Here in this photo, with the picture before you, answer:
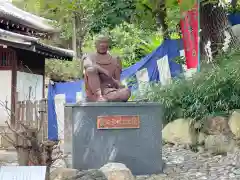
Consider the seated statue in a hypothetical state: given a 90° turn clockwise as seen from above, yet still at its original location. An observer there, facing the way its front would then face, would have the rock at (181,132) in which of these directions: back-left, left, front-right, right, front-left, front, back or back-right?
back-right

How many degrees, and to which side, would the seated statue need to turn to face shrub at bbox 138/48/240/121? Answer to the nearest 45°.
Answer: approximately 135° to its left

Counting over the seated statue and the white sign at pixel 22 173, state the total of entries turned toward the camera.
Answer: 2

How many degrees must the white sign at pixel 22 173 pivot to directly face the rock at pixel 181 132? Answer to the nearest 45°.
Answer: approximately 135° to its left

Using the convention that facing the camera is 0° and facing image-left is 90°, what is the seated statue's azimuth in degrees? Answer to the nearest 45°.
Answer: approximately 0°

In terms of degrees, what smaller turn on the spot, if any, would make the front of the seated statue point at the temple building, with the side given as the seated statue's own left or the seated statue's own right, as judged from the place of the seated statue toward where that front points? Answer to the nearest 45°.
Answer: approximately 135° to the seated statue's own right

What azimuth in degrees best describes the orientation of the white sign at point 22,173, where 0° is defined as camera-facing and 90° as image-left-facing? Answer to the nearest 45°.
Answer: approximately 0°

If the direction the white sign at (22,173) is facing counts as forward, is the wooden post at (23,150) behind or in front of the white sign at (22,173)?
behind
